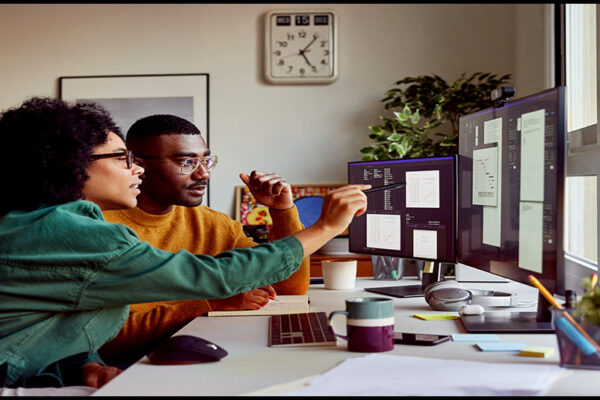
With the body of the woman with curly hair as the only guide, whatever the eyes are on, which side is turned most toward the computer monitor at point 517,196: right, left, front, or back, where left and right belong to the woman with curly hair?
front

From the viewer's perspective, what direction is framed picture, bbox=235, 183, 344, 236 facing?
toward the camera

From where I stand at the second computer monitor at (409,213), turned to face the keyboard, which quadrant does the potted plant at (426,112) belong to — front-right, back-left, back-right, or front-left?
back-right

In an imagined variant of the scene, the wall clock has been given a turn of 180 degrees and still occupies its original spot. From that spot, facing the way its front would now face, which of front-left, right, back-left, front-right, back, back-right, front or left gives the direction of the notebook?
back

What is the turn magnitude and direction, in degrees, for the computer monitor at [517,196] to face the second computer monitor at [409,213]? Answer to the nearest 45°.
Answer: approximately 90° to its right

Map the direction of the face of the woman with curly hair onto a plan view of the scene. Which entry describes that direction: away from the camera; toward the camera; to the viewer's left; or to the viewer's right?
to the viewer's right

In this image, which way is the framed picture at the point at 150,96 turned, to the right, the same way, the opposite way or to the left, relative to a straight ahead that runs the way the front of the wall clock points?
the same way

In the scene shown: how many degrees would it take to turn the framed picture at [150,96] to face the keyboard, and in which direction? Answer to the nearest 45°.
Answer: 0° — it already faces it

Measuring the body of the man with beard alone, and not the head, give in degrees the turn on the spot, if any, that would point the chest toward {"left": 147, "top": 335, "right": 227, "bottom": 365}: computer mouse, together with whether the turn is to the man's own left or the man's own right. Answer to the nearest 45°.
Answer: approximately 45° to the man's own right

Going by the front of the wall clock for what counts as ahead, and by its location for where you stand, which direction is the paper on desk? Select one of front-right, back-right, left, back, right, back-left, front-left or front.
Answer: front

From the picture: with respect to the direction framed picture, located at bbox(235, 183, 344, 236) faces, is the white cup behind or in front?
in front

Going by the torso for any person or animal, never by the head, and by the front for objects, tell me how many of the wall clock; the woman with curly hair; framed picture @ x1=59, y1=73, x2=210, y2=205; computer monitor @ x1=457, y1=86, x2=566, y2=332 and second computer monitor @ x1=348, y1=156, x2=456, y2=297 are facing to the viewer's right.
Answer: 1

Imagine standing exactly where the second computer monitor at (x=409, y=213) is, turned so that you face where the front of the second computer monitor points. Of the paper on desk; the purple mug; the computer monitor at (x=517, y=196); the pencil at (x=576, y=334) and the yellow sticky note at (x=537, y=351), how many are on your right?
0

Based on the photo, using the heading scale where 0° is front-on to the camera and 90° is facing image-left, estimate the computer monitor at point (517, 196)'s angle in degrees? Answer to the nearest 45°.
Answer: approximately 45°
